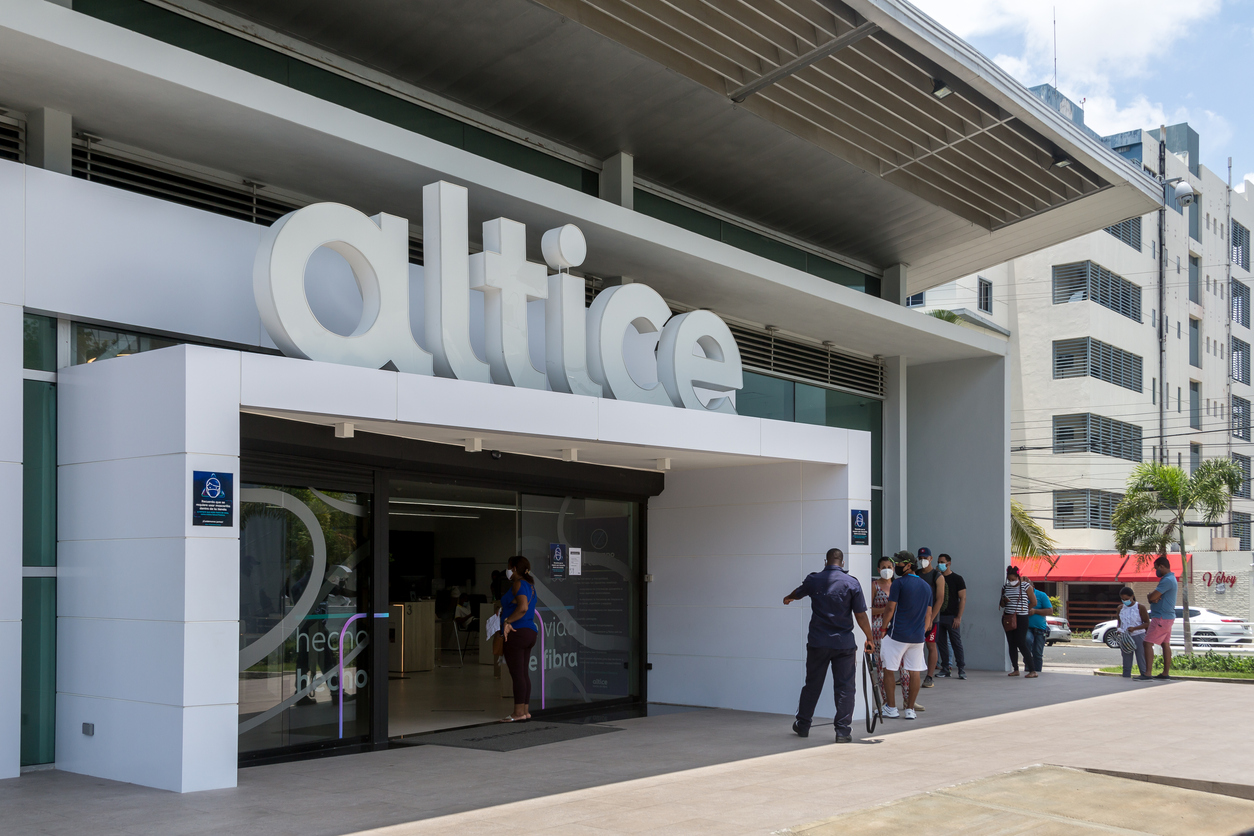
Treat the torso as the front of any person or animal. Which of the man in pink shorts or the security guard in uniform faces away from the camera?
the security guard in uniform

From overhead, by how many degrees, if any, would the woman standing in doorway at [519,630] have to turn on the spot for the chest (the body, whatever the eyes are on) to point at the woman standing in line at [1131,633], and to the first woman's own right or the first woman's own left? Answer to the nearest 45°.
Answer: approximately 135° to the first woman's own right

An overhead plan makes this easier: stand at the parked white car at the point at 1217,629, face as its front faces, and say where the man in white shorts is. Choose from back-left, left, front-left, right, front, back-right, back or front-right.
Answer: left

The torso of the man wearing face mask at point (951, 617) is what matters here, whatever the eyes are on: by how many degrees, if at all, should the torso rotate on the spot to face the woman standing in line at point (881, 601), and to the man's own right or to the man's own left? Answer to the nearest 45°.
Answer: approximately 45° to the man's own left

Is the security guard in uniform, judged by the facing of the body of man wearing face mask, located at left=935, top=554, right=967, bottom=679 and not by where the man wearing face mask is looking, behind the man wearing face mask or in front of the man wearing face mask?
in front

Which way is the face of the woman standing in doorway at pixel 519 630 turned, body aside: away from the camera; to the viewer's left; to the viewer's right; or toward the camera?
to the viewer's left

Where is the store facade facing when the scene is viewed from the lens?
facing the viewer and to the right of the viewer

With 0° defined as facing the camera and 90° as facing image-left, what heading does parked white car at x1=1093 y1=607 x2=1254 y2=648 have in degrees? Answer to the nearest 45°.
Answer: approximately 90°

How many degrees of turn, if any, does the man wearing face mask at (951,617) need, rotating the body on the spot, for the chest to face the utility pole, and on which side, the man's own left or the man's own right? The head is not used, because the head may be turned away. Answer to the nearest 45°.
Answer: approximately 135° to the man's own right

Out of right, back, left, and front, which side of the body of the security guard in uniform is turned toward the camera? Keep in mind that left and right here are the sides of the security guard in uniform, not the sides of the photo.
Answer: back
